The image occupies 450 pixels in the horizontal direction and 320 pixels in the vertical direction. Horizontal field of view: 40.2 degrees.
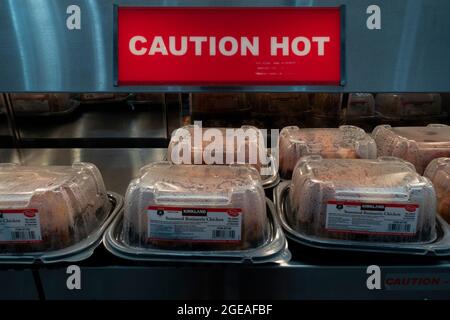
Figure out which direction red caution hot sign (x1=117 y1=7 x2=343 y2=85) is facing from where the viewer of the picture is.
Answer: facing the viewer

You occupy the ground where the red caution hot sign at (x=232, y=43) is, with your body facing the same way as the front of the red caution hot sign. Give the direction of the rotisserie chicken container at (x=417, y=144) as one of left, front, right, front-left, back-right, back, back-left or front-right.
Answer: back-left

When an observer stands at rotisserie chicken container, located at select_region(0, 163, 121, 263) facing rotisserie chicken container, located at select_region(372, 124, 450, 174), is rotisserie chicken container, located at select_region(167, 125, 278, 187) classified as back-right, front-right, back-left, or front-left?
front-left

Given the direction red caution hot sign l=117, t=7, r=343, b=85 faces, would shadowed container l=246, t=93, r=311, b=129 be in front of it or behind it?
behind

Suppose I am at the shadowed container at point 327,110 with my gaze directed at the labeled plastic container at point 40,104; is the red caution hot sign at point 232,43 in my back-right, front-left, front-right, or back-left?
front-left

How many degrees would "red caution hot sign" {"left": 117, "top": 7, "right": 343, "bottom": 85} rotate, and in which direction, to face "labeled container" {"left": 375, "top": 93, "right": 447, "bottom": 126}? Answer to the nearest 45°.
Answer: approximately 135° to its left

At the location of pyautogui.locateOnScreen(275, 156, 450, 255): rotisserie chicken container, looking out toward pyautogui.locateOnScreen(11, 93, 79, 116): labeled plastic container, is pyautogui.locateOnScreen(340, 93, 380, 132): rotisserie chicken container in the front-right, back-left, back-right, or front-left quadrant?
front-right

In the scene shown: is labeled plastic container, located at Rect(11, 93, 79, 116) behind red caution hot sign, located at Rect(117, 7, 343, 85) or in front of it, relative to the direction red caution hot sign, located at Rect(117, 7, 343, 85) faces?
behind

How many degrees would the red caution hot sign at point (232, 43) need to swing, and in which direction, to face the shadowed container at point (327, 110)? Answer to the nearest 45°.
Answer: approximately 180°
